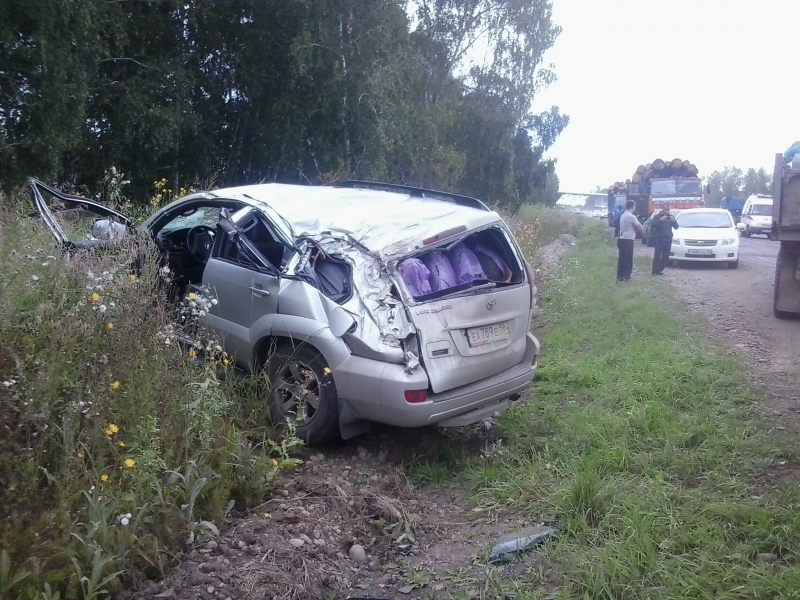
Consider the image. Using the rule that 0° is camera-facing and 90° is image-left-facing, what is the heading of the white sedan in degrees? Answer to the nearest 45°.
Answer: approximately 0°

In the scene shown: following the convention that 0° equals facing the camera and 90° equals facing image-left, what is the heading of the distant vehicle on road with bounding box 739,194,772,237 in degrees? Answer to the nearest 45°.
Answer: approximately 0°

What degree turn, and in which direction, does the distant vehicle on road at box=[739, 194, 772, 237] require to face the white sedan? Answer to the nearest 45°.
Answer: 0° — it already faces it

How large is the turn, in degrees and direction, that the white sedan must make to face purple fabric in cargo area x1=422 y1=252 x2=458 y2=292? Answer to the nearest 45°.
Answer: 0° — it already faces it

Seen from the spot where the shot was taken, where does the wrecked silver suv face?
facing away from the viewer and to the left of the viewer

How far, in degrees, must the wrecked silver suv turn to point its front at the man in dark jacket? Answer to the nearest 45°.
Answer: approximately 90° to its right

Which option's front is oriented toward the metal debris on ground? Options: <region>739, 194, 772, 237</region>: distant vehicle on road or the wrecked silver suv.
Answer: the distant vehicle on road

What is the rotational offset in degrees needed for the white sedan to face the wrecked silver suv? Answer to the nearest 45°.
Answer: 0° — it already faces it

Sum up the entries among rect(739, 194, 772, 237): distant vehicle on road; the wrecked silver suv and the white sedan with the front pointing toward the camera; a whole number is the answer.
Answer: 2

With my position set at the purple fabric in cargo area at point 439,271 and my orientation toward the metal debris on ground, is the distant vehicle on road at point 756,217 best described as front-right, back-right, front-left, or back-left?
back-left

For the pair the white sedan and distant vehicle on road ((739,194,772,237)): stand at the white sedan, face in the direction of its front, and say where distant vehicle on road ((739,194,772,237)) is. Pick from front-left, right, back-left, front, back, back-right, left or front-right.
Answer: back

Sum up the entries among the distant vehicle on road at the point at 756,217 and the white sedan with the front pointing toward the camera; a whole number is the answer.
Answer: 2
